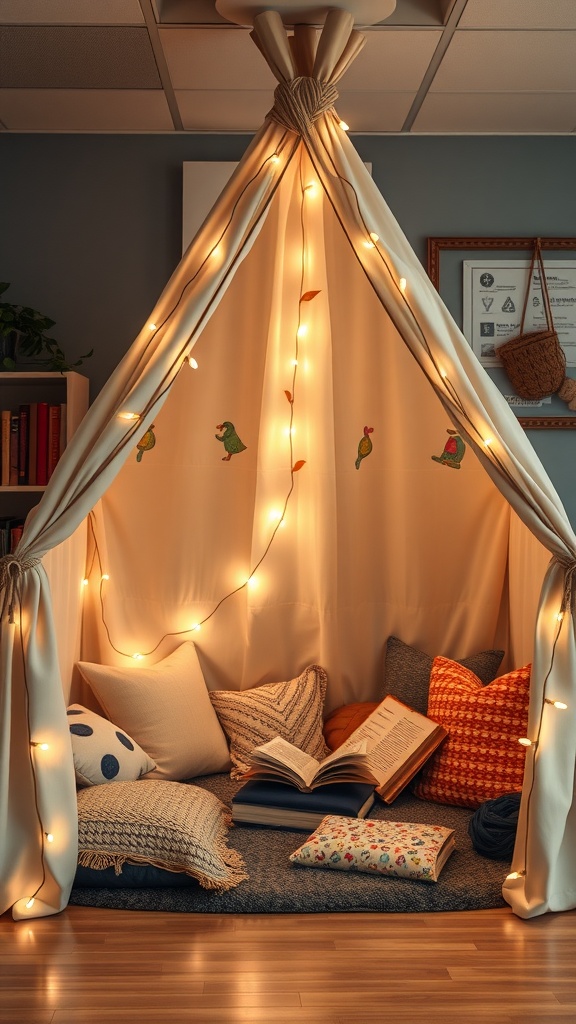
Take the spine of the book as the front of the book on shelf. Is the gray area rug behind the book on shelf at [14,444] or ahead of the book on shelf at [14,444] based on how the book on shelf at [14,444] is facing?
ahead
